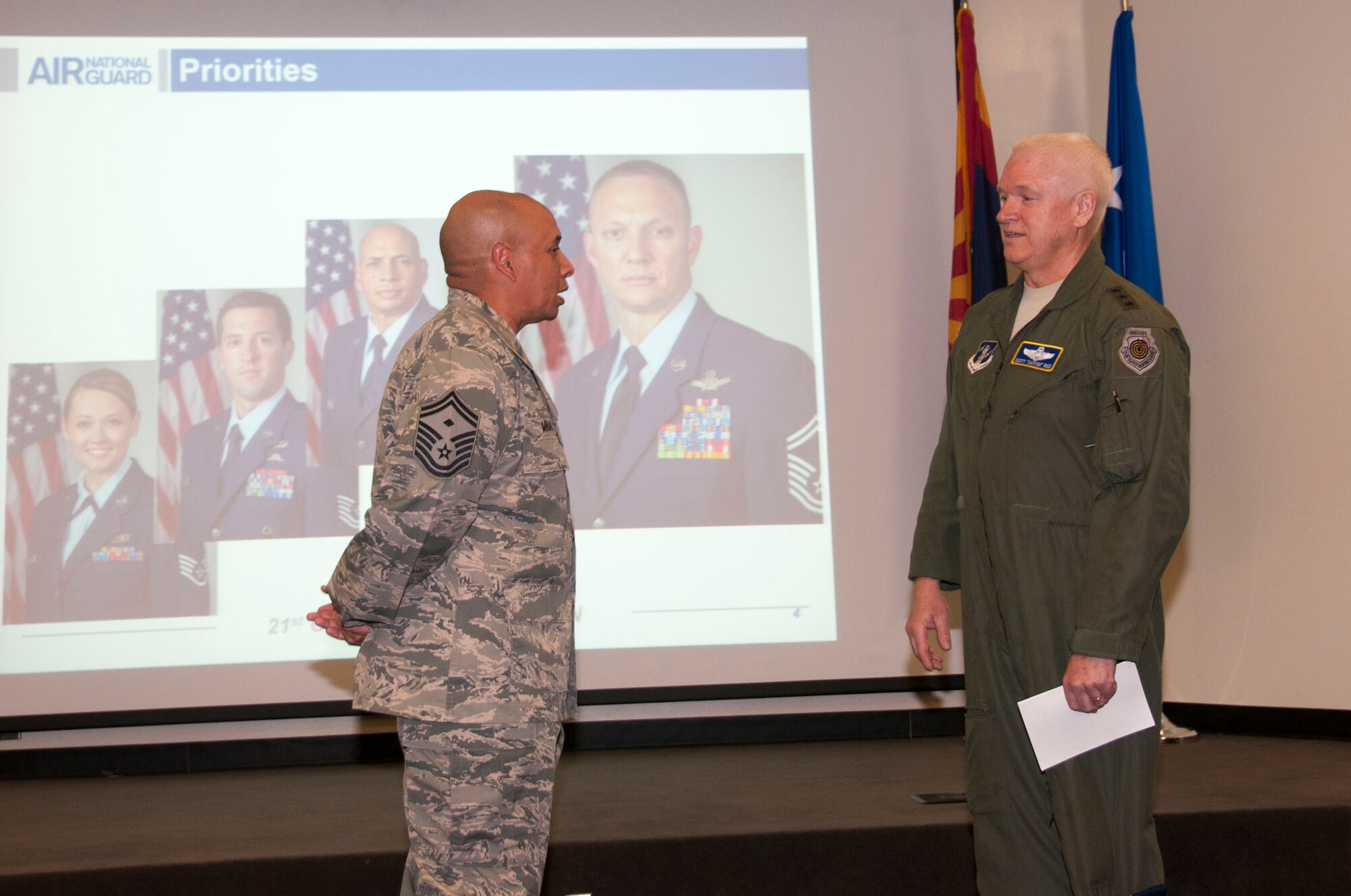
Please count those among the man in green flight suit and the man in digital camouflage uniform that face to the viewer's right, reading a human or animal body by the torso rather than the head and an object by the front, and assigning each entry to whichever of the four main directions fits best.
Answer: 1

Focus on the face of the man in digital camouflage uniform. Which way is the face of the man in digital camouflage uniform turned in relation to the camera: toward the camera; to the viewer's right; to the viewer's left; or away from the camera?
to the viewer's right

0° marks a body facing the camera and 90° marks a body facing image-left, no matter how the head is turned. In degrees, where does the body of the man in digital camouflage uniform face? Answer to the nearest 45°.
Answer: approximately 270°

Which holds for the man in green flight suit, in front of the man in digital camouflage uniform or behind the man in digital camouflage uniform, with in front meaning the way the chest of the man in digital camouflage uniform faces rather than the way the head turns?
in front

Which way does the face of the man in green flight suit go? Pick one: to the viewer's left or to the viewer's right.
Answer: to the viewer's left

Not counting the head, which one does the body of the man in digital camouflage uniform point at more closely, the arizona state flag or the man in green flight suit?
the man in green flight suit

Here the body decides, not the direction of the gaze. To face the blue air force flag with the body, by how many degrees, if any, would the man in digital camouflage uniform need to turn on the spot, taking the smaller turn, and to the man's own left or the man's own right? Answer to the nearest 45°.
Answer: approximately 45° to the man's own left

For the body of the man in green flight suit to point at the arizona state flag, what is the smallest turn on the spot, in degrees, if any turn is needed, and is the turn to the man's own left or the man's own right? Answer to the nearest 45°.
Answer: approximately 135° to the man's own right

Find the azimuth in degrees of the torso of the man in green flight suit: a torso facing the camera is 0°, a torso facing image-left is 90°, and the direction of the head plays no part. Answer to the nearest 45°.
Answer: approximately 45°

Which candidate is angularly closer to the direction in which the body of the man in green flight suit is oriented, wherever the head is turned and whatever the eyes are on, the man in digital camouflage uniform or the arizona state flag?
the man in digital camouflage uniform

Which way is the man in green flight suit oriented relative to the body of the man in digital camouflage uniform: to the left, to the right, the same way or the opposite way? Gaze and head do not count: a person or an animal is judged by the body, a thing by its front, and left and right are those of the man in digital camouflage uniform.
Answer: the opposite way

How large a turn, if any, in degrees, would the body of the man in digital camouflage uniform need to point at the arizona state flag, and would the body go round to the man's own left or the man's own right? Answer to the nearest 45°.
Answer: approximately 45° to the man's own left
